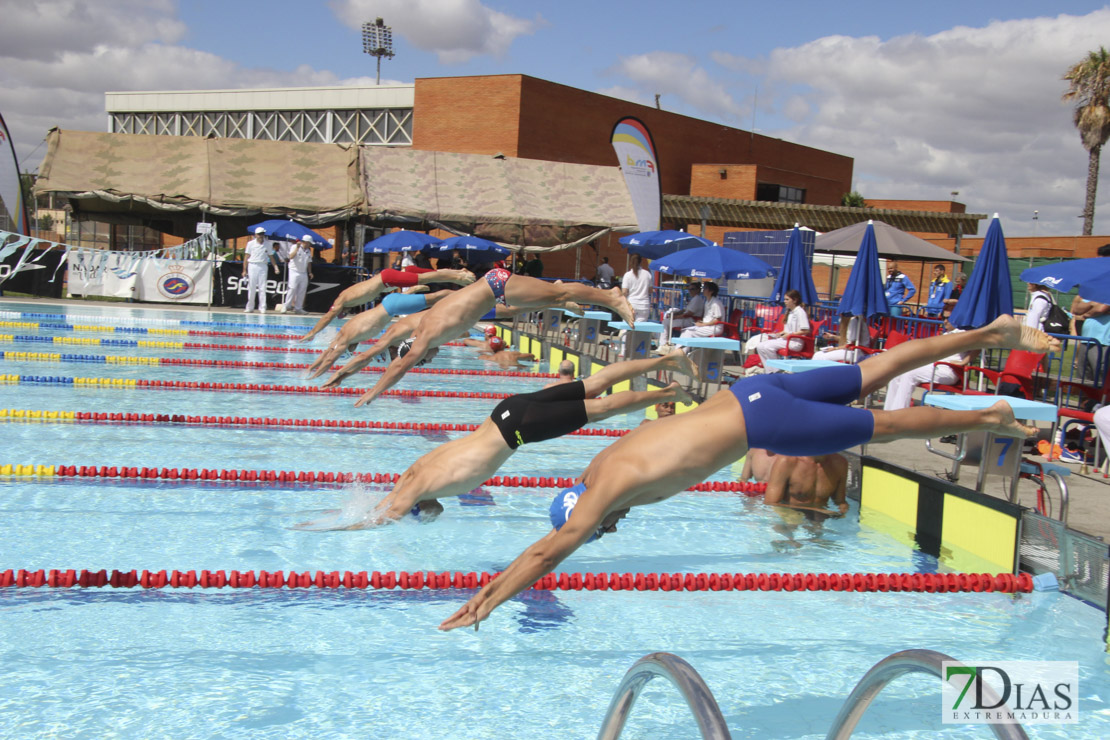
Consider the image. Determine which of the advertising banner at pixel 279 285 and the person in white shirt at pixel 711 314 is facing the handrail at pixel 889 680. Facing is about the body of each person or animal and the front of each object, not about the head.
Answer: the advertising banner

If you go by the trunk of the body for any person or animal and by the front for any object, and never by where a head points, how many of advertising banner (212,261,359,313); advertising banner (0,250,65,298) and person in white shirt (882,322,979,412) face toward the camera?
2

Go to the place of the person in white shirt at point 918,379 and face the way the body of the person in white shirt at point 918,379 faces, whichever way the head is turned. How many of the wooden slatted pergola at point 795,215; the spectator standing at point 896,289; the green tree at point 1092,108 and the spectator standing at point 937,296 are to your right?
4

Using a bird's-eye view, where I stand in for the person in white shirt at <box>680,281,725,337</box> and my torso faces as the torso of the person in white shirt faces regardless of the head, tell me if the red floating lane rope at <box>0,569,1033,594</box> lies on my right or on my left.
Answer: on my left

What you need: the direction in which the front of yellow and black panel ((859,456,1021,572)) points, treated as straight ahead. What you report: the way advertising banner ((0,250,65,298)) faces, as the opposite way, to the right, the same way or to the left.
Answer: to the left

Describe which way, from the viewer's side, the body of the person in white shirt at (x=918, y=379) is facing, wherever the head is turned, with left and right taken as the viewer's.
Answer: facing to the left of the viewer

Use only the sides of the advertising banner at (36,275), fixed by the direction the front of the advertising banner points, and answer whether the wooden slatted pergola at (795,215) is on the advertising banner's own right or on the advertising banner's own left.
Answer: on the advertising banner's own left

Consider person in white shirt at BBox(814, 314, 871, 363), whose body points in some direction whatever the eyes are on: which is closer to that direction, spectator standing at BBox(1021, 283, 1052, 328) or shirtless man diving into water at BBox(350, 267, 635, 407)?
the shirtless man diving into water

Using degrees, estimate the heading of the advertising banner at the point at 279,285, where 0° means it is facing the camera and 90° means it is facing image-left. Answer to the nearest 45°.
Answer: approximately 0°

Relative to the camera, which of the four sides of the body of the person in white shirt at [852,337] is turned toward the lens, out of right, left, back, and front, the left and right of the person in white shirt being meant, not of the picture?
left

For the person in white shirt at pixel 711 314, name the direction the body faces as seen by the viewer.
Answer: to the viewer's left
